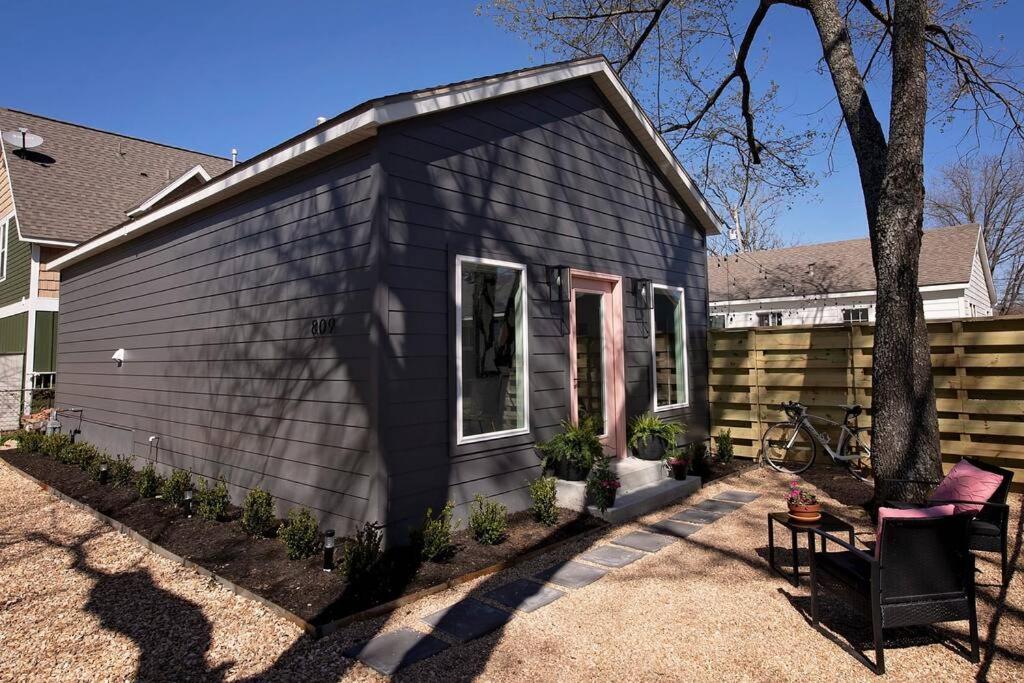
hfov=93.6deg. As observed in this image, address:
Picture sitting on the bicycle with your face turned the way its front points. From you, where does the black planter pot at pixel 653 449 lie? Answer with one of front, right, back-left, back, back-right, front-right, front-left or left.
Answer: front-left

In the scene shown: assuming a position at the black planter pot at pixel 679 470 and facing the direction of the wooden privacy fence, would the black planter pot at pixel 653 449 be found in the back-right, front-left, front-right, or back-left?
back-left

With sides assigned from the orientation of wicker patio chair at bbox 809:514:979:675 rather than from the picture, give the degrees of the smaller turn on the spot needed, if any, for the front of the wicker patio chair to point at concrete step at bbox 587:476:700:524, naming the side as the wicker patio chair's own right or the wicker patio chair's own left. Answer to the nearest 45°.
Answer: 0° — it already faces it

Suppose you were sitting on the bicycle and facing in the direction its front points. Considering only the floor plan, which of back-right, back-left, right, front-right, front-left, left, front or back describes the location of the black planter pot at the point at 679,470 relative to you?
front-left

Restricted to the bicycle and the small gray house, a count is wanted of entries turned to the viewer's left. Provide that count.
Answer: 1

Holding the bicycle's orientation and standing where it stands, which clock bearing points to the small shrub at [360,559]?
The small shrub is roughly at 10 o'clock from the bicycle.

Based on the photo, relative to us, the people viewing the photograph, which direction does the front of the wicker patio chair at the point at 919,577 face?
facing away from the viewer and to the left of the viewer

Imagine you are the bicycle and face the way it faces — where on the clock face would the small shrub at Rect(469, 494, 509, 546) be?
The small shrub is roughly at 10 o'clock from the bicycle.

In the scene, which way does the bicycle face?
to the viewer's left

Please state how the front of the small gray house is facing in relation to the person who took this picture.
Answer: facing the viewer and to the right of the viewer

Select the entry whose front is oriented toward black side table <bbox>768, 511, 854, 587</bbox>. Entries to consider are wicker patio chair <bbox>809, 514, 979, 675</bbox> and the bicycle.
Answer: the wicker patio chair

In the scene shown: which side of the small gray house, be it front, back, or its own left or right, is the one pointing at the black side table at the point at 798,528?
front

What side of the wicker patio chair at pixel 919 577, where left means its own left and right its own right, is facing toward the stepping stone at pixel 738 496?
front

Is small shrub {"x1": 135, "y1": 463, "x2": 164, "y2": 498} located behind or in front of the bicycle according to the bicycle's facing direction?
in front
